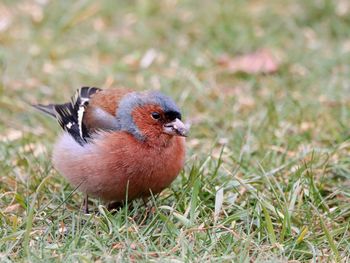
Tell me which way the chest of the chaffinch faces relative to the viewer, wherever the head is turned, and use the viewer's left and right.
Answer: facing the viewer and to the right of the viewer
